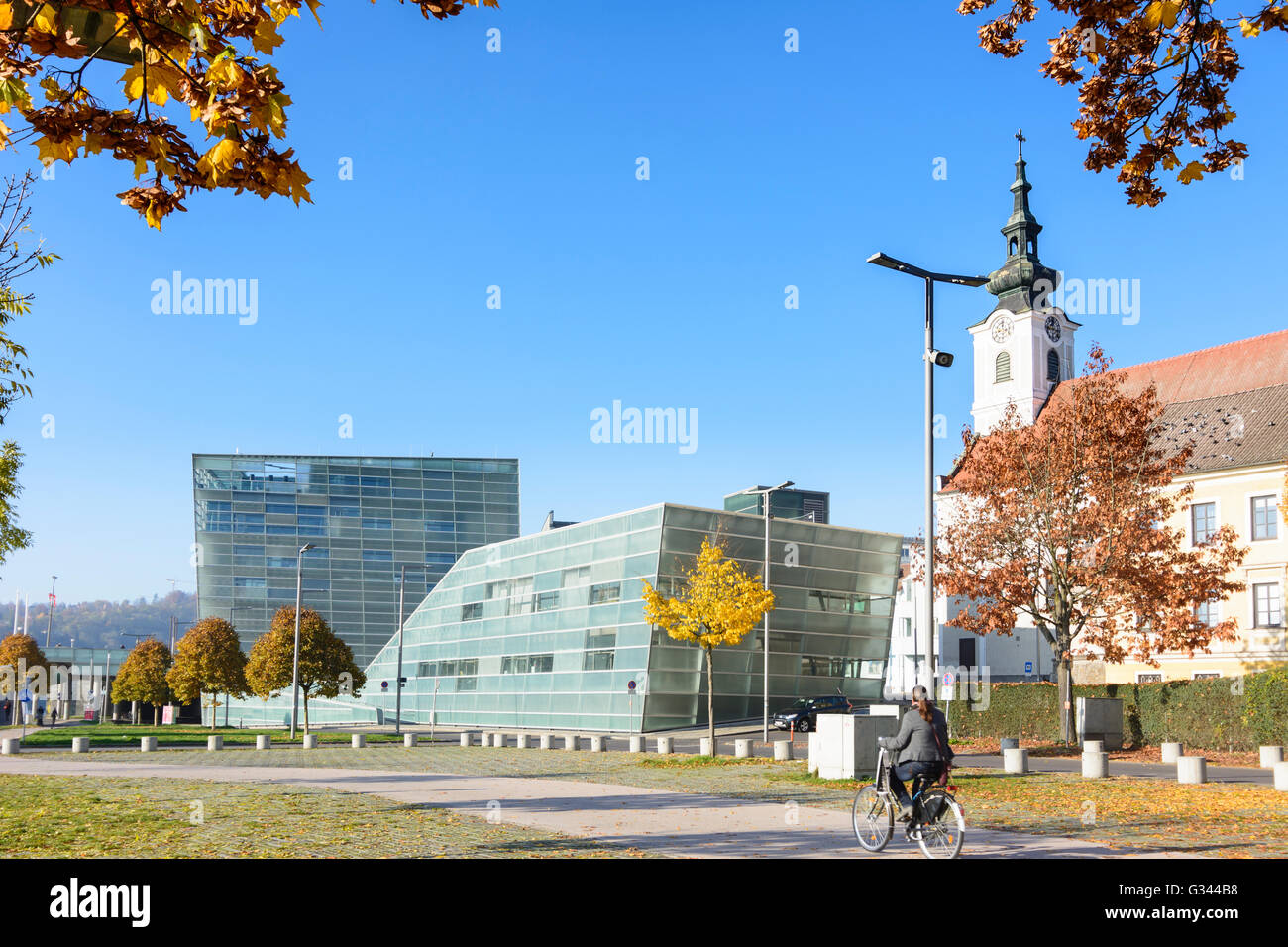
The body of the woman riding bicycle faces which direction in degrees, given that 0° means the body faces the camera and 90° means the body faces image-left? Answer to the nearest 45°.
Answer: approximately 135°

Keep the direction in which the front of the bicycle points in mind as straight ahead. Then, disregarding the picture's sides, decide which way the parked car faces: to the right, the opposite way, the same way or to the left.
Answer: to the left

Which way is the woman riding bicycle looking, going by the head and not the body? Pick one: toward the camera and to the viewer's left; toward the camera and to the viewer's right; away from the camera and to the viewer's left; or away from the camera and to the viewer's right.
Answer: away from the camera and to the viewer's left

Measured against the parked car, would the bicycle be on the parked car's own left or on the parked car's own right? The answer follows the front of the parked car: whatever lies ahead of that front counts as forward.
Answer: on the parked car's own left

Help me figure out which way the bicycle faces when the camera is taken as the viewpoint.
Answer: facing away from the viewer and to the left of the viewer

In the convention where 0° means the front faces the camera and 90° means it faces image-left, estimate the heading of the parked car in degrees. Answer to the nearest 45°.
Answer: approximately 45°

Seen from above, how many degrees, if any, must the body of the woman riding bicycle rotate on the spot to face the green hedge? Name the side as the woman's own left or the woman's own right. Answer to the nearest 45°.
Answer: approximately 45° to the woman's own right

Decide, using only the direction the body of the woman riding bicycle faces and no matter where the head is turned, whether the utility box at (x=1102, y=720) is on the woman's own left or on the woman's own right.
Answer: on the woman's own right

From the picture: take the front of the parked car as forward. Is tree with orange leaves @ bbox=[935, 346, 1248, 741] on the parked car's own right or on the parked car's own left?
on the parked car's own left

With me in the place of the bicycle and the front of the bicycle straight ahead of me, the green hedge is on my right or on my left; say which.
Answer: on my right
